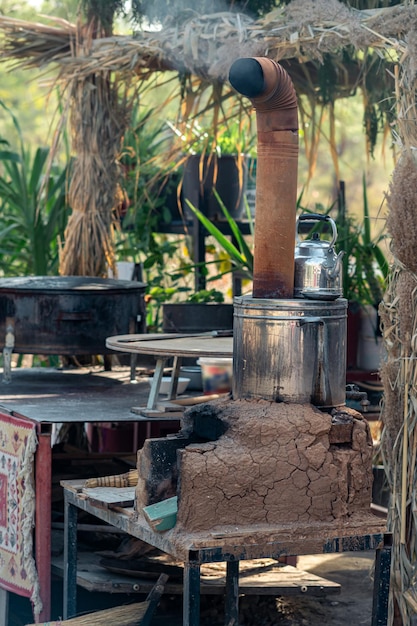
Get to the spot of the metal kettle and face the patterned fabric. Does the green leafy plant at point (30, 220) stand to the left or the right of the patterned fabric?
right

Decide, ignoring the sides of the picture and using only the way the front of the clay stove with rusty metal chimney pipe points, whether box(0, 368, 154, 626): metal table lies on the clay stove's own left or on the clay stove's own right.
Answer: on the clay stove's own right

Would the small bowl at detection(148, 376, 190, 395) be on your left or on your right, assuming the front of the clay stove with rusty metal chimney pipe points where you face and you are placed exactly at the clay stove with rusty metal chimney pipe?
on your right

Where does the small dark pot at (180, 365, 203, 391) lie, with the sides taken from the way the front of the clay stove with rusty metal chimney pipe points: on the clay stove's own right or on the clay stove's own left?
on the clay stove's own right

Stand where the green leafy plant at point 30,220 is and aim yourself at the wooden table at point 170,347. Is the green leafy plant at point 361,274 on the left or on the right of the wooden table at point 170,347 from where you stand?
left

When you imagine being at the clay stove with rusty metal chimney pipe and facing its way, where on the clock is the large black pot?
The large black pot is roughly at 2 o'clock from the clay stove with rusty metal chimney pipe.

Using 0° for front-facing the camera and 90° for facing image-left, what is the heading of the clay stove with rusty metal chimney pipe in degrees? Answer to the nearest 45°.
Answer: approximately 90°
